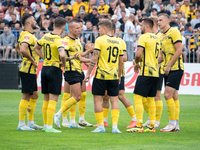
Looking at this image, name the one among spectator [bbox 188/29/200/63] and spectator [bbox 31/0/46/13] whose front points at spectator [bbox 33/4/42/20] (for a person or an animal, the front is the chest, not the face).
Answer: spectator [bbox 31/0/46/13]

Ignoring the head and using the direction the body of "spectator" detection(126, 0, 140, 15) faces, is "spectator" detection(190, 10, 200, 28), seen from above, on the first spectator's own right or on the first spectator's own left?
on the first spectator's own left

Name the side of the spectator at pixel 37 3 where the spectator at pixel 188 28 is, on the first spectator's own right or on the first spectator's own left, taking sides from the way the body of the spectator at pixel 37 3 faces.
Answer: on the first spectator's own left

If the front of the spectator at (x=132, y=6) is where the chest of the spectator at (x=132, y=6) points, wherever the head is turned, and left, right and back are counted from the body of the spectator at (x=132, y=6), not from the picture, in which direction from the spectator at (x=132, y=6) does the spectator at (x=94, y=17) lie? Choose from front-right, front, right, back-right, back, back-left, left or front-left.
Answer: front-right

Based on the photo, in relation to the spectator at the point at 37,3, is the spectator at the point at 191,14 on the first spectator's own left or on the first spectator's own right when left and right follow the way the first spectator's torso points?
on the first spectator's own left

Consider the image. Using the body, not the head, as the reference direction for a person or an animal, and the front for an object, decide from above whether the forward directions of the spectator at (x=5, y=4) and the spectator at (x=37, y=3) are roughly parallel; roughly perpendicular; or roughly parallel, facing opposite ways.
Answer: roughly parallel

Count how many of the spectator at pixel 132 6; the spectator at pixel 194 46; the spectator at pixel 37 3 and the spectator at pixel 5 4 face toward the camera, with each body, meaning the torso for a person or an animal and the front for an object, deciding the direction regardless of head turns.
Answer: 4

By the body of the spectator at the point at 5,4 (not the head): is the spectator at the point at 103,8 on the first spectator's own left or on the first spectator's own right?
on the first spectator's own left

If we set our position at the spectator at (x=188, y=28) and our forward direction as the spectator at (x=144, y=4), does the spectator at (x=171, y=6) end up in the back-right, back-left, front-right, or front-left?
front-right

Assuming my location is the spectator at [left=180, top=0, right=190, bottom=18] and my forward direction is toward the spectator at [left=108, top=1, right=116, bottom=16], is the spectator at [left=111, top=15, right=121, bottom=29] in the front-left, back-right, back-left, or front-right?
front-left

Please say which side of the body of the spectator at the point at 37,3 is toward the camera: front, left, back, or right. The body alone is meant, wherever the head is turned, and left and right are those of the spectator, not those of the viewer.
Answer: front
